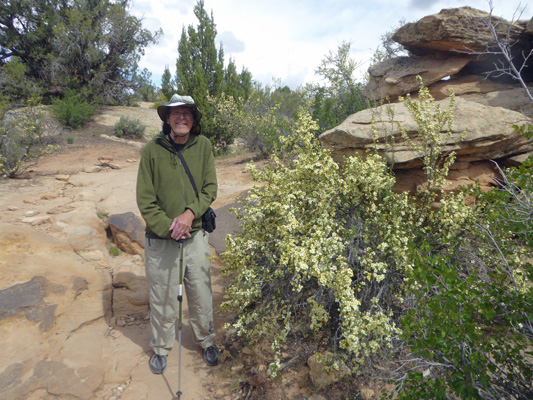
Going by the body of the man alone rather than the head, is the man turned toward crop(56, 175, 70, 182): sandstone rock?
no

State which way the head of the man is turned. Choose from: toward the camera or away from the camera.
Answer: toward the camera

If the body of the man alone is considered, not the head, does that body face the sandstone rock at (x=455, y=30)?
no

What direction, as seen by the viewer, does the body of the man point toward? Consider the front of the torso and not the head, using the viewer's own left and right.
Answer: facing the viewer

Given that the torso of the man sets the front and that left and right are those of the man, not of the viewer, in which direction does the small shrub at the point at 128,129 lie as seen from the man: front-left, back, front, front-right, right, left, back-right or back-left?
back

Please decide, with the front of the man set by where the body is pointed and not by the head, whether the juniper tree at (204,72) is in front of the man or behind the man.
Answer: behind

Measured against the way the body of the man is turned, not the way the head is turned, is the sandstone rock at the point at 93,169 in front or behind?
behind

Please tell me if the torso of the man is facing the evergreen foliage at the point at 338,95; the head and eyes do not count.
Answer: no

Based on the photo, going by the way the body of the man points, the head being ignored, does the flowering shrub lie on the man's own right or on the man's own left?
on the man's own left

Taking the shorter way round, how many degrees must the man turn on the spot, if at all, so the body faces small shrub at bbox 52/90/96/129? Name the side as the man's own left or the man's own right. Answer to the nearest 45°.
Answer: approximately 180°

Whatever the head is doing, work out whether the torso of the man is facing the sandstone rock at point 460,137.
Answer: no

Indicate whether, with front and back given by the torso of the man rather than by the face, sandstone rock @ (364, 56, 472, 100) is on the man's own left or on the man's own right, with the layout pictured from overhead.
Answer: on the man's own left

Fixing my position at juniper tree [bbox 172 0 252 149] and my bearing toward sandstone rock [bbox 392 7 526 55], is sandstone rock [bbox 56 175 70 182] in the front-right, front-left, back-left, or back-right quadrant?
front-right

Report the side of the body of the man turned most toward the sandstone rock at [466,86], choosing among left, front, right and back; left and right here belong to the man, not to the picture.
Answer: left

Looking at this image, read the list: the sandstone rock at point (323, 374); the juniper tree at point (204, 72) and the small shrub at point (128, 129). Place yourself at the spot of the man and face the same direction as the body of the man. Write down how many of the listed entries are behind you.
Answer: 2

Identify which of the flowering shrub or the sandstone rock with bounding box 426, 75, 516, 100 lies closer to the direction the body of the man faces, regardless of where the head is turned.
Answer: the flowering shrub

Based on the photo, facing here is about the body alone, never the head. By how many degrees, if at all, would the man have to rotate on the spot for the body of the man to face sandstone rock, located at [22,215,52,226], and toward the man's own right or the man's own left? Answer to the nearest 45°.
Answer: approximately 135° to the man's own right

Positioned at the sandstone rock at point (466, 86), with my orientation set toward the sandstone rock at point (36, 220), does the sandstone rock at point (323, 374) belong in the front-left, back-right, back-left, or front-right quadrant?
front-left
